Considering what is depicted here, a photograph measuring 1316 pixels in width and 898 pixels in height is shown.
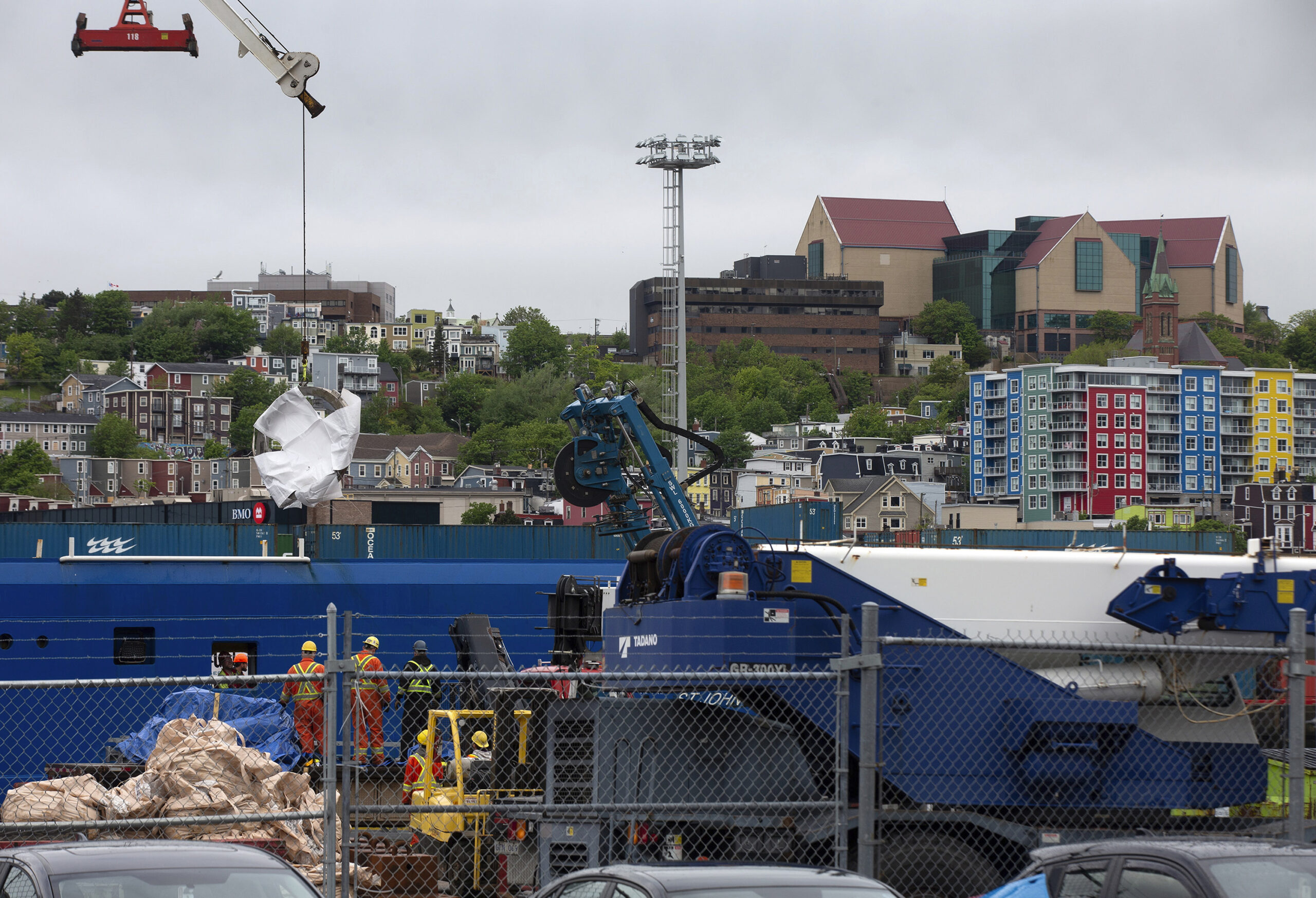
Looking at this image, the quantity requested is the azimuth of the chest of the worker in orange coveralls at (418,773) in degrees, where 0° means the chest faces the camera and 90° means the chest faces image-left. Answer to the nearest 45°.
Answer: approximately 180°

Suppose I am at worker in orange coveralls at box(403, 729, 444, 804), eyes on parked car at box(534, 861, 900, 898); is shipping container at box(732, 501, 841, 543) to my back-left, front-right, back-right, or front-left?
back-left

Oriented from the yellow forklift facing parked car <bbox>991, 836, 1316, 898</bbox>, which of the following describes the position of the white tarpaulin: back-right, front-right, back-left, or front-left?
back-left

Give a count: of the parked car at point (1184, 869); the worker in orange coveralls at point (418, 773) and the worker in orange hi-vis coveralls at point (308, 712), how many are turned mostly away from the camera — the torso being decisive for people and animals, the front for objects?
2

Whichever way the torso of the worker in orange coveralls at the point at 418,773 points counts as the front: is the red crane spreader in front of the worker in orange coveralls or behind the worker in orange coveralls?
in front

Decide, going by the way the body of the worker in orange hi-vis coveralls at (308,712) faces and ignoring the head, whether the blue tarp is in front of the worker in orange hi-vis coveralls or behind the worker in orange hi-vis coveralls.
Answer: in front

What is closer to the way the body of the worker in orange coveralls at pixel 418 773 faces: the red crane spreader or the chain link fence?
the red crane spreader

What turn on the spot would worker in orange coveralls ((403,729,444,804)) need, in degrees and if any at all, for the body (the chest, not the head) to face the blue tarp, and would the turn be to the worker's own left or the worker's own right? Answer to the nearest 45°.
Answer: approximately 45° to the worker's own left
